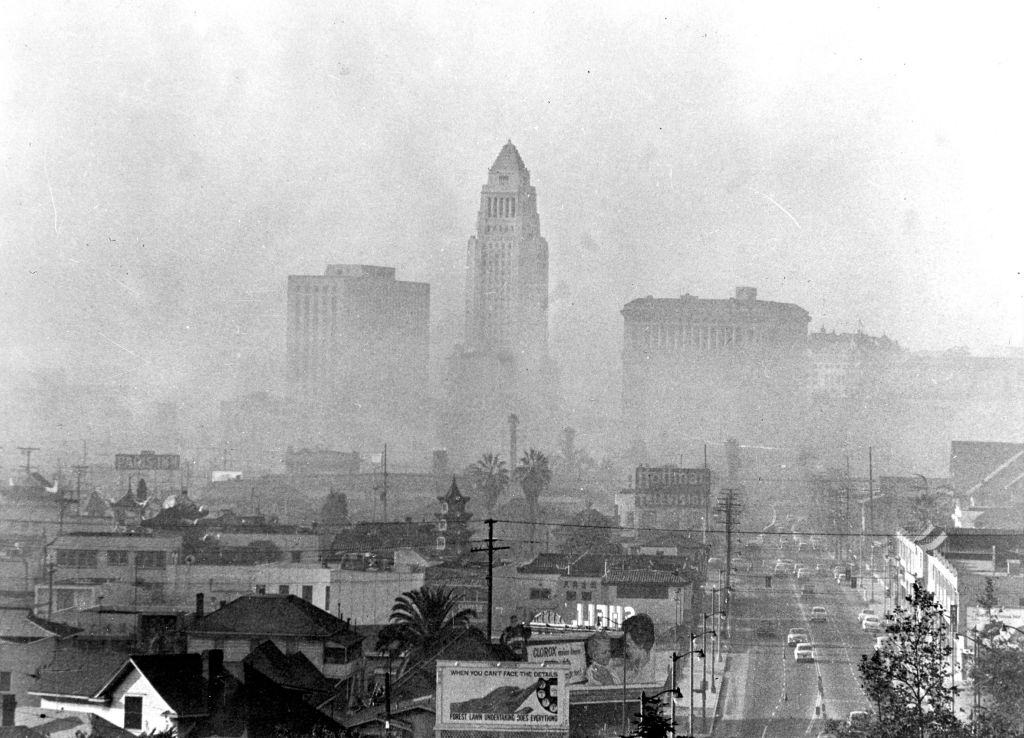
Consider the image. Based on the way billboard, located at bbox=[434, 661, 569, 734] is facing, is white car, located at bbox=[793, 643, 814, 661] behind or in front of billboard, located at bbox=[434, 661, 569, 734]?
behind

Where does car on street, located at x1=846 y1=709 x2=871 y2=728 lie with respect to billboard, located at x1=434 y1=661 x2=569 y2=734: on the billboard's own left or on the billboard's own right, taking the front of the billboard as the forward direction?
on the billboard's own left

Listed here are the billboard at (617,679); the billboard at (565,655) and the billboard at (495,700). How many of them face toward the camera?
3

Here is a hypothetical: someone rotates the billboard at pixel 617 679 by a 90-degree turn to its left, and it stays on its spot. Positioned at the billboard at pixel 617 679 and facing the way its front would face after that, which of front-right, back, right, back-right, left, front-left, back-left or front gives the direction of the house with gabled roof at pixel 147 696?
back-right

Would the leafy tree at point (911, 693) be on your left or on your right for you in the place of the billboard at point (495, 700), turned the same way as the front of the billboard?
on your left

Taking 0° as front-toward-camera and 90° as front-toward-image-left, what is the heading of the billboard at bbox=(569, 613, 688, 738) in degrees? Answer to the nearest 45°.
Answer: approximately 0°

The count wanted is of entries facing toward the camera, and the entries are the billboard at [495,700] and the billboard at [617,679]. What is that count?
2

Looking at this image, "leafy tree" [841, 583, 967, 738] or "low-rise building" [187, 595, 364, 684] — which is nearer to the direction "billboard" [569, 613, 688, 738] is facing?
the leafy tree

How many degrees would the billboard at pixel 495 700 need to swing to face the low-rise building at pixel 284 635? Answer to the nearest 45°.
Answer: approximately 180°

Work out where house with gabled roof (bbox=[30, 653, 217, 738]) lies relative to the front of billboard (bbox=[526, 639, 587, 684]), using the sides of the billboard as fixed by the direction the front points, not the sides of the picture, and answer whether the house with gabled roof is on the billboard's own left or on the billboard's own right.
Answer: on the billboard's own right

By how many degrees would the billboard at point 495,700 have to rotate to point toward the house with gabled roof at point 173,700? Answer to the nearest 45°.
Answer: approximately 135° to its right

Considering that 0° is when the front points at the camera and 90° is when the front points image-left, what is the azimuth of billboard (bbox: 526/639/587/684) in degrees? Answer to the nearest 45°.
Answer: approximately 0°
